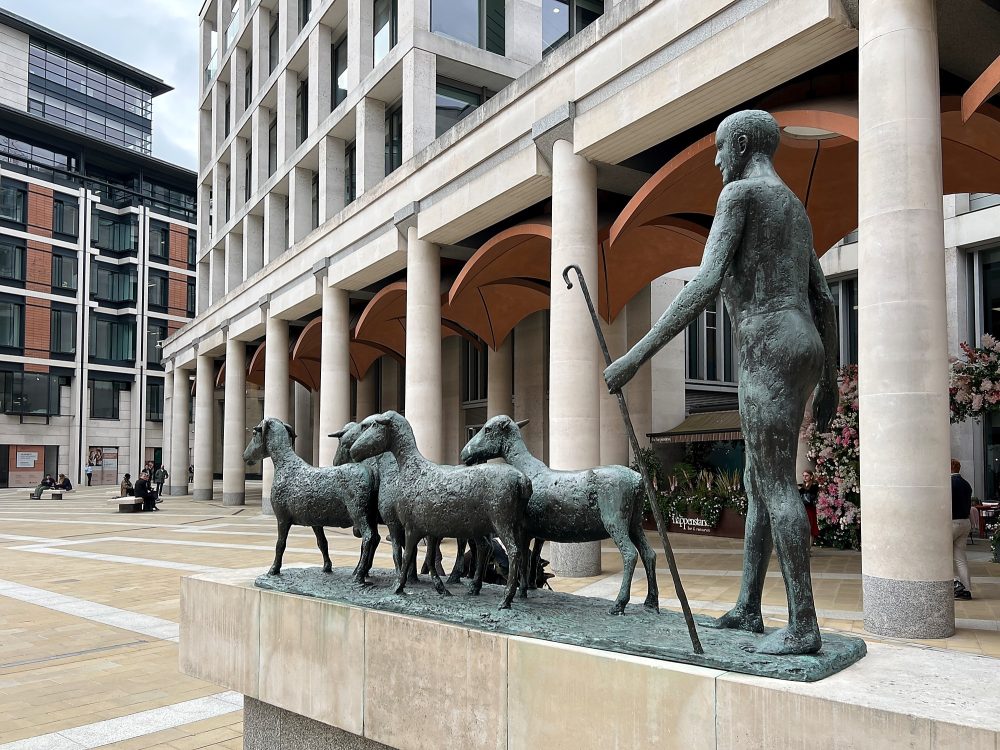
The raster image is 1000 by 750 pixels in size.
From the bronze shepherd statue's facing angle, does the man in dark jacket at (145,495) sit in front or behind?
in front

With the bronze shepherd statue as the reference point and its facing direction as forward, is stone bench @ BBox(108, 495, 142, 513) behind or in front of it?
in front

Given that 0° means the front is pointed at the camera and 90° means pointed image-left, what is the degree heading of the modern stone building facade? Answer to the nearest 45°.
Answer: approximately 45°

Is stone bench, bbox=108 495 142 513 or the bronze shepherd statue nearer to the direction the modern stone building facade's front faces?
the bronze shepherd statue

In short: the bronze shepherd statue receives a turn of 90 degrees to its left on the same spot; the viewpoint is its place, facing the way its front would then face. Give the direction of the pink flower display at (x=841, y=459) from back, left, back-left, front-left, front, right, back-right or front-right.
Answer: back-right

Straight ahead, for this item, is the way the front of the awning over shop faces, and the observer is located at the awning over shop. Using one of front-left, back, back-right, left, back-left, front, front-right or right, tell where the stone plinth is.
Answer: front-left

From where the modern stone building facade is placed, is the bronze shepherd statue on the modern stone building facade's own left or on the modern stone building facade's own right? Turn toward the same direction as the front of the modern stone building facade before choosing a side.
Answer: on the modern stone building facade's own left

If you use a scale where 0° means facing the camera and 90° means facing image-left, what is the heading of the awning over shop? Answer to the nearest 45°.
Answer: approximately 45°

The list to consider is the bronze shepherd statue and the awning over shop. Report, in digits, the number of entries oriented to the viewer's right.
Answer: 0

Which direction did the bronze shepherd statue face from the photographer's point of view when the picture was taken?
facing away from the viewer and to the left of the viewer

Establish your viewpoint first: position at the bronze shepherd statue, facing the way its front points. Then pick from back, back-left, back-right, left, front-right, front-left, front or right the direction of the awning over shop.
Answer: front-right

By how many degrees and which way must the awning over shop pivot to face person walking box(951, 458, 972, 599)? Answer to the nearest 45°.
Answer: approximately 45° to its left

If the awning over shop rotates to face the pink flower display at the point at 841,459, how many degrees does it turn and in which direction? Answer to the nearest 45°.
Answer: approximately 45° to its left
